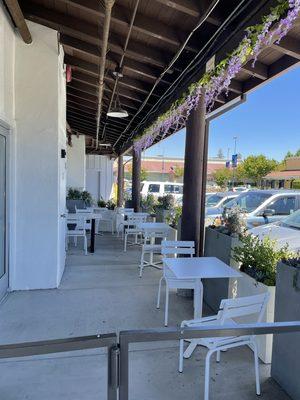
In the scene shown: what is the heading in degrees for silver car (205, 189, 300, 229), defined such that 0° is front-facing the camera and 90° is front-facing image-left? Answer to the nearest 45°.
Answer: approximately 45°

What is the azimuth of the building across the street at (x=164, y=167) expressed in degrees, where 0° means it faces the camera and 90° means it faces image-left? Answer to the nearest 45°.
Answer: approximately 0°

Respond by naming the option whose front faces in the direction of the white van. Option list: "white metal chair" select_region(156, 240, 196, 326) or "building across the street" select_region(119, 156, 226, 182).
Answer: the building across the street

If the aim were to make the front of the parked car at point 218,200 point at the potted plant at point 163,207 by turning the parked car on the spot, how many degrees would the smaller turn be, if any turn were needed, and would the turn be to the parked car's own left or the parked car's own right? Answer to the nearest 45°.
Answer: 0° — it already faces it
